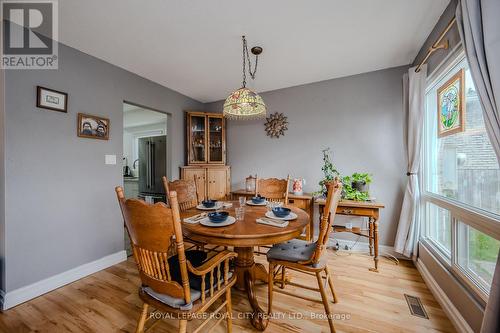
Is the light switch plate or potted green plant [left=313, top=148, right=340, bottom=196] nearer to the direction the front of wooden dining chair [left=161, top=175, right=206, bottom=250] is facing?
the potted green plant

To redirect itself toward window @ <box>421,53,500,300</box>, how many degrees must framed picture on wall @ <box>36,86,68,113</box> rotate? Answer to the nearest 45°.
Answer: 0° — it already faces it

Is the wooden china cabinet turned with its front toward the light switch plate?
no

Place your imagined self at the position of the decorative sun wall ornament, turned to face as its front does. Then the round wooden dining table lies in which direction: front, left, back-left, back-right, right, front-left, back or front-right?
front

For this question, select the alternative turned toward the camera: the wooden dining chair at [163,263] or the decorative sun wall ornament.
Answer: the decorative sun wall ornament

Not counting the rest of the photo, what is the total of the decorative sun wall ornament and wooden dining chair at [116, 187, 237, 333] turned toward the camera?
1

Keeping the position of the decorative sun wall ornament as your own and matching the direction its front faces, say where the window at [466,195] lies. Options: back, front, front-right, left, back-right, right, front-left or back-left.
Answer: front-left

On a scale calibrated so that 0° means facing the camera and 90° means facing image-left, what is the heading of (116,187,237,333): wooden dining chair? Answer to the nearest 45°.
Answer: approximately 225°

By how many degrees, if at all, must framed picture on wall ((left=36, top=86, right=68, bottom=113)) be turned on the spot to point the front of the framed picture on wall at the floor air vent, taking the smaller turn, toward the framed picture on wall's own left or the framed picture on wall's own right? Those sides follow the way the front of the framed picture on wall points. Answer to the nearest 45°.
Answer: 0° — it already faces it

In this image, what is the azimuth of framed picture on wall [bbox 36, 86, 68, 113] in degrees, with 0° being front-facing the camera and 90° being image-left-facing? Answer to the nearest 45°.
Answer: approximately 315°

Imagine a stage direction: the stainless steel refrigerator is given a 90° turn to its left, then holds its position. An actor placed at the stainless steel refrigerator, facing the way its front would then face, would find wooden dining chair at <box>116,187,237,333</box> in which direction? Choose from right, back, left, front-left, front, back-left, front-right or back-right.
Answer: front-right

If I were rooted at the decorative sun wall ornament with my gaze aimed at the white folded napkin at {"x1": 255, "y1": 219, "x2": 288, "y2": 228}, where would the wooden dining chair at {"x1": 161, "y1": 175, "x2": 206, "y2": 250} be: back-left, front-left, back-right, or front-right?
front-right

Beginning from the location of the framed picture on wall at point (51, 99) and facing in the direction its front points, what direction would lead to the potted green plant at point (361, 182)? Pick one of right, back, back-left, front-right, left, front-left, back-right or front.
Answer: front

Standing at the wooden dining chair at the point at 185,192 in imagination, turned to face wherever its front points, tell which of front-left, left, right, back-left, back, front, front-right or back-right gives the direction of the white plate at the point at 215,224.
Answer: front-right

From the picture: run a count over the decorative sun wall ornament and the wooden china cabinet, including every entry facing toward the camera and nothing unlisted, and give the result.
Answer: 2

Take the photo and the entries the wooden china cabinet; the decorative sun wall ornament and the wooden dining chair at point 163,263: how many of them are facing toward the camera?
2

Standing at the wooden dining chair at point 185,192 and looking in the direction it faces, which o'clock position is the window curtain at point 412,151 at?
The window curtain is roughly at 11 o'clock from the wooden dining chair.

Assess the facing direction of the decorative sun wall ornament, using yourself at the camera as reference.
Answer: facing the viewer

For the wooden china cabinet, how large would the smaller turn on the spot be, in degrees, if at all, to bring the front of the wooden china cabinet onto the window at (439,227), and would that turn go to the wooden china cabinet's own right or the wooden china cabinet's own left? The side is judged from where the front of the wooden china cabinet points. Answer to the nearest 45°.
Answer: approximately 45° to the wooden china cabinet's own left

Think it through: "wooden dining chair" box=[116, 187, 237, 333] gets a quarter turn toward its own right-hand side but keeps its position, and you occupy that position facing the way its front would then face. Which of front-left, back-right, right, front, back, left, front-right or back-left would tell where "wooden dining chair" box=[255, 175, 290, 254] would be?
left

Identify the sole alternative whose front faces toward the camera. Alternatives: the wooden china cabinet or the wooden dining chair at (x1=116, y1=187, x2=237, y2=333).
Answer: the wooden china cabinet

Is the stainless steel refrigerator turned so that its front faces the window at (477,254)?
no

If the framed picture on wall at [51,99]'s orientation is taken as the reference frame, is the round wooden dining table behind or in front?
in front
